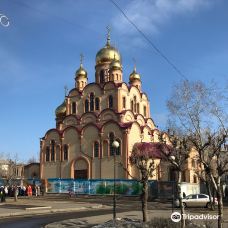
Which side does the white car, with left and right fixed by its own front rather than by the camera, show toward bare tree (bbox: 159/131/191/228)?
left

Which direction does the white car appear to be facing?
to the viewer's left
